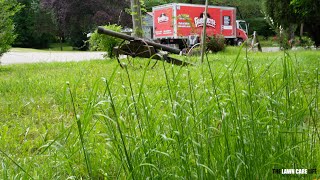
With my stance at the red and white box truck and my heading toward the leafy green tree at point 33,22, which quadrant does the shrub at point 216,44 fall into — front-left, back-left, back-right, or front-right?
back-left

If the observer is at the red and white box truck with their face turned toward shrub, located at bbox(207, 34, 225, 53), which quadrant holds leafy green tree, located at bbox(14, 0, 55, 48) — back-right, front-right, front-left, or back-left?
back-right

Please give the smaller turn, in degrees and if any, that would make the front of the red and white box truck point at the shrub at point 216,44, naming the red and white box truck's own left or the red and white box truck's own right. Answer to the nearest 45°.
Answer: approximately 135° to the red and white box truck's own right

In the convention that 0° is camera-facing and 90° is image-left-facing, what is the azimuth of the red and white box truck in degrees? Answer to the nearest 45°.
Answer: approximately 225°
